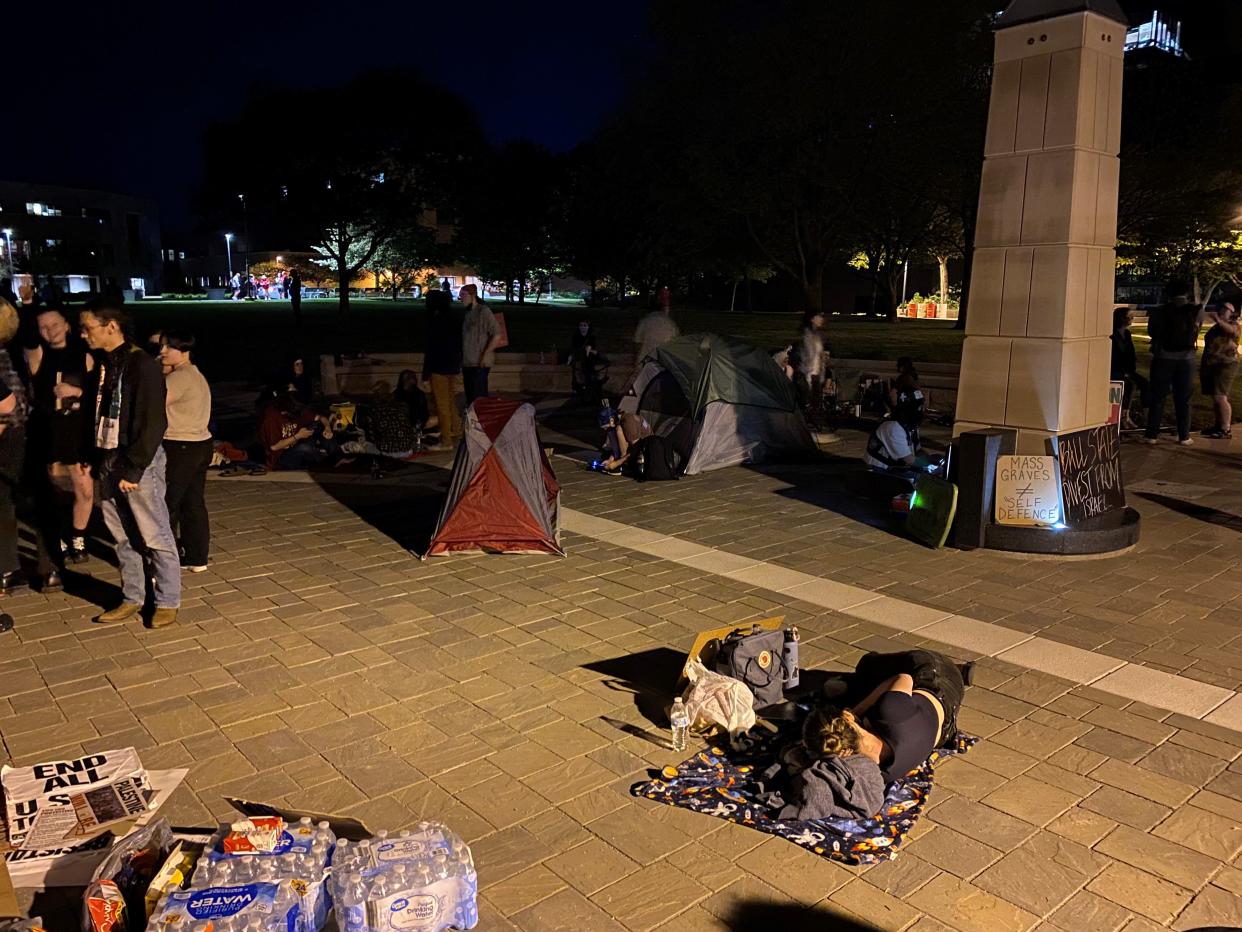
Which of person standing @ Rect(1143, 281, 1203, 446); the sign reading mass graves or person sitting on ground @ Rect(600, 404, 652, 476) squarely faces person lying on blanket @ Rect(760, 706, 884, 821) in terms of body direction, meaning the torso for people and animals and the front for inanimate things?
the sign reading mass graves

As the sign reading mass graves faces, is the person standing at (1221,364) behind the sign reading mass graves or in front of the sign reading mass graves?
behind

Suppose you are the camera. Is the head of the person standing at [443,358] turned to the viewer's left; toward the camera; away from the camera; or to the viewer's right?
away from the camera

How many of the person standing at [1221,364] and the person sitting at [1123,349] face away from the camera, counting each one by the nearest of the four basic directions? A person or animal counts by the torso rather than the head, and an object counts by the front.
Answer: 0

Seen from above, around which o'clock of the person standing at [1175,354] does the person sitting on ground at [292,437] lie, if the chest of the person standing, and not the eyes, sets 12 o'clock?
The person sitting on ground is roughly at 8 o'clock from the person standing.

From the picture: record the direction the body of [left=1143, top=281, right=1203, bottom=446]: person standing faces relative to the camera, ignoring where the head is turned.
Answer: away from the camera

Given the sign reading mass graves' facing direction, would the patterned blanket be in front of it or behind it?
in front

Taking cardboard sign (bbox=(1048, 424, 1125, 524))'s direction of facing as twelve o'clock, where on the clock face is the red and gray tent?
The red and gray tent is roughly at 2 o'clock from the cardboard sign.

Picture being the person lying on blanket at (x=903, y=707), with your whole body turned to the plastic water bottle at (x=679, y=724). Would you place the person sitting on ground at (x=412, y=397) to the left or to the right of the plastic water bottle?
right

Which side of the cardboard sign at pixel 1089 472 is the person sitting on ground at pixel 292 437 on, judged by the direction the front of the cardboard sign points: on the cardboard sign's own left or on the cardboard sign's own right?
on the cardboard sign's own right

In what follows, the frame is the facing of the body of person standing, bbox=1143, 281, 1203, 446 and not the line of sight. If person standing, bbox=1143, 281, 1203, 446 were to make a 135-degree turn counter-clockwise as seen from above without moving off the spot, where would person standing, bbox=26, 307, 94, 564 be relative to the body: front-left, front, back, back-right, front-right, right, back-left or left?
front

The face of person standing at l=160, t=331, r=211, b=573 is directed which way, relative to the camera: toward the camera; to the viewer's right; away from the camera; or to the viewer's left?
to the viewer's left
